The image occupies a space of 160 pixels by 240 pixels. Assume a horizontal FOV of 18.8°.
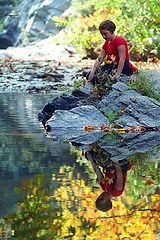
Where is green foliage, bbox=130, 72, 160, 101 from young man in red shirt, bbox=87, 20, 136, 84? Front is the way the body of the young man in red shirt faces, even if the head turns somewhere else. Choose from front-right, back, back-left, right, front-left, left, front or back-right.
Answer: left

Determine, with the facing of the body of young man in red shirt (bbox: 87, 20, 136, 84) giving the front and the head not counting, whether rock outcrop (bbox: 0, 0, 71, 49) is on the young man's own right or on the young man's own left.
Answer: on the young man's own right

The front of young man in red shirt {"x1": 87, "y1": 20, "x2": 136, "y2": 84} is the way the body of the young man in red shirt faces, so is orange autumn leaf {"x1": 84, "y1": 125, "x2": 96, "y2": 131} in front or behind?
in front

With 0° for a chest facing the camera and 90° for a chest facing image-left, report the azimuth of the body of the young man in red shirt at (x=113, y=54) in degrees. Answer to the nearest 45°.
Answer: approximately 45°

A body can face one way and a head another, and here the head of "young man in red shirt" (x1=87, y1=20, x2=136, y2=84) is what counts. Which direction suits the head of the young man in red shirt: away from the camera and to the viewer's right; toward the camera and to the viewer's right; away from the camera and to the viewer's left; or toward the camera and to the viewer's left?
toward the camera and to the viewer's left
